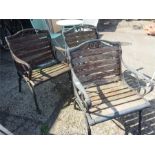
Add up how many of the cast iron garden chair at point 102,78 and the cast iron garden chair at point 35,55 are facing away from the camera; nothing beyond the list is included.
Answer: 0

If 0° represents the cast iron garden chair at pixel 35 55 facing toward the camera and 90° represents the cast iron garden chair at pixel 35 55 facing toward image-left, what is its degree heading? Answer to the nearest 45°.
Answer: approximately 315°

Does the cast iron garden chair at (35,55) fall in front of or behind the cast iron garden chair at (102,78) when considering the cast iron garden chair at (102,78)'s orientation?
behind

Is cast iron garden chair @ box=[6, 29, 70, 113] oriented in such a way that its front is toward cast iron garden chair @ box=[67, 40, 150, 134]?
yes
